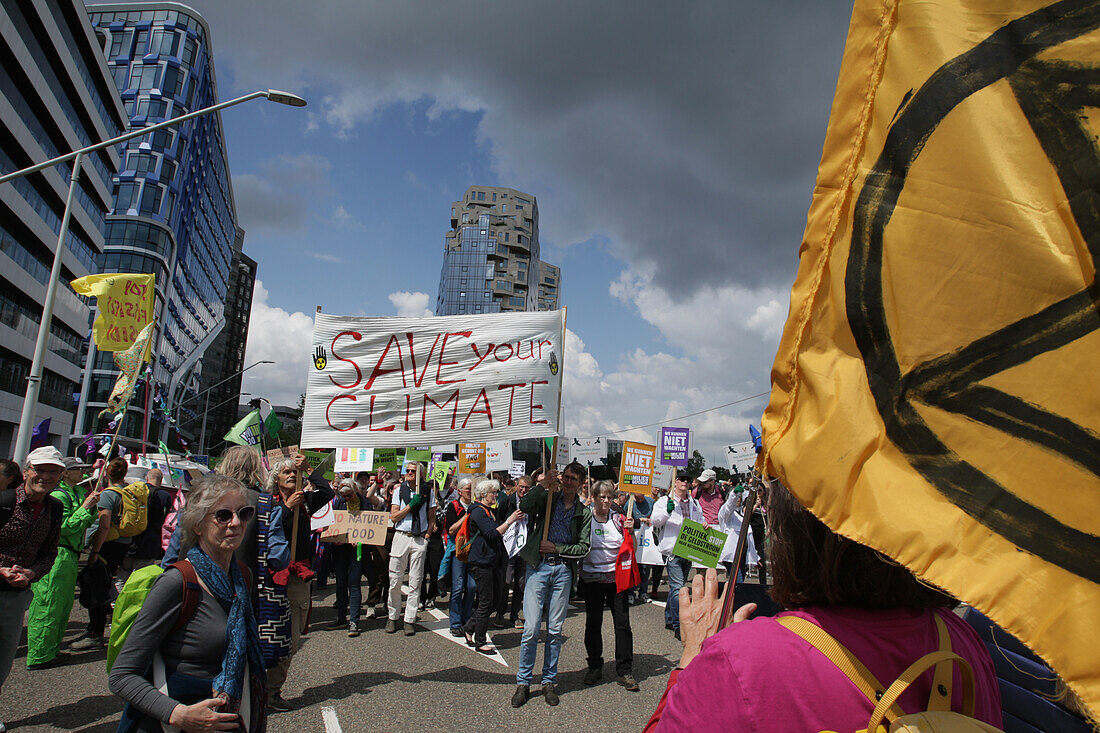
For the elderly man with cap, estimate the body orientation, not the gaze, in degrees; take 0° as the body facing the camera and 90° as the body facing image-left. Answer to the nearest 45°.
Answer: approximately 315°

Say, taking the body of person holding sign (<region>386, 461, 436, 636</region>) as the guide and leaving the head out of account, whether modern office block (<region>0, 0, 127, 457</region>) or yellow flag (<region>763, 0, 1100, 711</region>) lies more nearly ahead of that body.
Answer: the yellow flag

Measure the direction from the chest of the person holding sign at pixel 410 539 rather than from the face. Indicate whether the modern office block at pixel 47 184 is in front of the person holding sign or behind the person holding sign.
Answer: behind

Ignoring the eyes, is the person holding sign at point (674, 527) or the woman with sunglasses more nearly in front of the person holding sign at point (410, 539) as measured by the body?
the woman with sunglasses

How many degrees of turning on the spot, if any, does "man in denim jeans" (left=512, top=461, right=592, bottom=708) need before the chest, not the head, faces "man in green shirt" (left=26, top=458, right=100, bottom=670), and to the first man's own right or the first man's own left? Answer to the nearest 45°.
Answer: approximately 90° to the first man's own right

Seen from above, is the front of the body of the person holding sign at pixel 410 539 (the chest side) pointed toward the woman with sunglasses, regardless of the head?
yes
